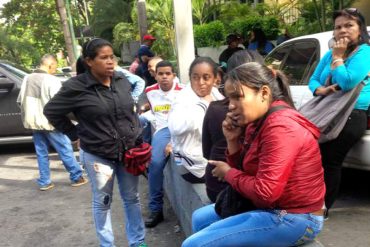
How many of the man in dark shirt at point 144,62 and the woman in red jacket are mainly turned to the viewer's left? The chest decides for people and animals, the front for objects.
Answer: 1

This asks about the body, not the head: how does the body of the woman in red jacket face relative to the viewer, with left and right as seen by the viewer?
facing to the left of the viewer

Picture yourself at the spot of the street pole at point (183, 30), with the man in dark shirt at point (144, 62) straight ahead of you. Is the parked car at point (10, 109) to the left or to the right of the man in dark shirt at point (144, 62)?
left

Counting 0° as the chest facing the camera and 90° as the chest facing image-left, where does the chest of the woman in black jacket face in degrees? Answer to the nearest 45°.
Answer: approximately 315°
